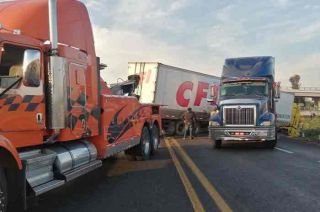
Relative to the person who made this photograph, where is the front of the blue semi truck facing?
facing the viewer

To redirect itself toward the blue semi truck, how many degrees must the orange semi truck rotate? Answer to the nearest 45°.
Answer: approximately 180°

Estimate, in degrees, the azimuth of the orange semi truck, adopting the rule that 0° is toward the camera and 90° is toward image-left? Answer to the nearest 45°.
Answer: approximately 45°

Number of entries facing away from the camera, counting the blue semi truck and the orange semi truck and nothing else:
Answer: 0

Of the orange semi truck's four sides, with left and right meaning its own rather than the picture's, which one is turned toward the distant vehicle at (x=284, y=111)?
back

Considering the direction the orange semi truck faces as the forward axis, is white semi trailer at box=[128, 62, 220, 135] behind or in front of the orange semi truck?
behind
